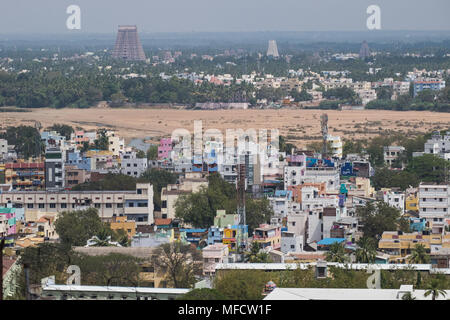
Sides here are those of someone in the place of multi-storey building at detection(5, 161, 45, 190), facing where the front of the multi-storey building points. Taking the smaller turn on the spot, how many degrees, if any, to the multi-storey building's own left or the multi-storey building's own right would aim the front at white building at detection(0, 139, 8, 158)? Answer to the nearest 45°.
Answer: approximately 180°

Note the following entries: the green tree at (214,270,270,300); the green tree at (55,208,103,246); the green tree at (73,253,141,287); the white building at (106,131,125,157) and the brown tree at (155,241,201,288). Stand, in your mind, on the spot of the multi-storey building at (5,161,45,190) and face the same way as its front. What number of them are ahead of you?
4

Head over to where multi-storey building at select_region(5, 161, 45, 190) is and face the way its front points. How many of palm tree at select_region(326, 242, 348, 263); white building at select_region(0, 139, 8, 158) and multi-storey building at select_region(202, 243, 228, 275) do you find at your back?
1

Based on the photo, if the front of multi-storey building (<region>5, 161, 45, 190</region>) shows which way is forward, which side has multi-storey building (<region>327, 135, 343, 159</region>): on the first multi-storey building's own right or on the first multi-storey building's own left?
on the first multi-storey building's own left

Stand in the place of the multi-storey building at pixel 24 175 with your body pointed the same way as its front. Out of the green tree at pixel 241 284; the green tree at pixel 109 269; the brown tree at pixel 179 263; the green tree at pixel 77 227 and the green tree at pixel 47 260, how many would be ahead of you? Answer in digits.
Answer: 5

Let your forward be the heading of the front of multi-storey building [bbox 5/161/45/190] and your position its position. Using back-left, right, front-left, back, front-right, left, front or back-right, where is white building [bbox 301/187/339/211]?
front-left

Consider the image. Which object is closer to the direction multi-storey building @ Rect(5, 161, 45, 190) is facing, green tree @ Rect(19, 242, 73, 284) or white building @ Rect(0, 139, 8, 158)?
the green tree

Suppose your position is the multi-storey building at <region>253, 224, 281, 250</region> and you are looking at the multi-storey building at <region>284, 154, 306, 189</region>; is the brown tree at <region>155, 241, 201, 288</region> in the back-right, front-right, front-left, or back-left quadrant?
back-left

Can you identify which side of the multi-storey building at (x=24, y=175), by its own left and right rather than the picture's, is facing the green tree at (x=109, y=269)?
front

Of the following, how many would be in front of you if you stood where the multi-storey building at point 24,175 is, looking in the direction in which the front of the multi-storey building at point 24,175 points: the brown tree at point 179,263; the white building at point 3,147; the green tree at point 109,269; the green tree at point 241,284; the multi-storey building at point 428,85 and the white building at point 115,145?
3

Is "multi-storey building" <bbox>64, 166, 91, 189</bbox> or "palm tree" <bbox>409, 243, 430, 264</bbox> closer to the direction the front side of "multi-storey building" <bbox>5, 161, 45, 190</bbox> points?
the palm tree

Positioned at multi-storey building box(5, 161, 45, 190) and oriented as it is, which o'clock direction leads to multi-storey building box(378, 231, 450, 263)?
multi-storey building box(378, 231, 450, 263) is roughly at 11 o'clock from multi-storey building box(5, 161, 45, 190).

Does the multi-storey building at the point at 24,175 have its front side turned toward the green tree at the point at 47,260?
yes

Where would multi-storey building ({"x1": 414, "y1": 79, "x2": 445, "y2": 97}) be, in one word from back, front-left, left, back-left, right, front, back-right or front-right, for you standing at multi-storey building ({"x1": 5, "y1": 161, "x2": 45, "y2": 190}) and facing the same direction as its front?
back-left

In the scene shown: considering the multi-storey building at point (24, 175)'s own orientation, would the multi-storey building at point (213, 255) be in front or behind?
in front

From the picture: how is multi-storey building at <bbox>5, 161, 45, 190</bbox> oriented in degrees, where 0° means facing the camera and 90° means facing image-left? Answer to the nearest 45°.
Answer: approximately 0°

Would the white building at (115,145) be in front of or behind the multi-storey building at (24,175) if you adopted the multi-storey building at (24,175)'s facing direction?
behind
